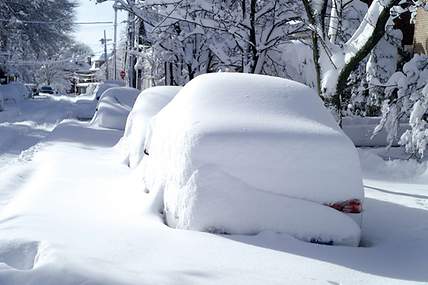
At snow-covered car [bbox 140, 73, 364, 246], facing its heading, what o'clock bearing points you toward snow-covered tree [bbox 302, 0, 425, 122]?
The snow-covered tree is roughly at 2 o'clock from the snow-covered car.

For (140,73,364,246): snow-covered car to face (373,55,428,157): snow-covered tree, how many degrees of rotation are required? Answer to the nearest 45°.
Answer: approximately 90° to its right

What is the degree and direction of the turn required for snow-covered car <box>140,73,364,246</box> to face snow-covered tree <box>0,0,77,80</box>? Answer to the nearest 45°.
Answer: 0° — it already faces it

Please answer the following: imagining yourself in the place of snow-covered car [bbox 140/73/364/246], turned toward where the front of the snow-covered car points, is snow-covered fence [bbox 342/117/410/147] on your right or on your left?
on your right

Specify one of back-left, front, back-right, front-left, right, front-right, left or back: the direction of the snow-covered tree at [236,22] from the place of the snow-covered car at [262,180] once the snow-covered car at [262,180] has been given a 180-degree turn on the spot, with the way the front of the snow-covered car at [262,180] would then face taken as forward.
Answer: back-left

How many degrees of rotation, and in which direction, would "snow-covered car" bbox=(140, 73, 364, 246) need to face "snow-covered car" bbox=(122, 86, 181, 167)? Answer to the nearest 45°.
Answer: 0° — it already faces it

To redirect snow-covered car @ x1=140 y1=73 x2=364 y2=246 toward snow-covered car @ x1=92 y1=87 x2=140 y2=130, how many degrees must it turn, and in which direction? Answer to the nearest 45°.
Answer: approximately 45° to its right

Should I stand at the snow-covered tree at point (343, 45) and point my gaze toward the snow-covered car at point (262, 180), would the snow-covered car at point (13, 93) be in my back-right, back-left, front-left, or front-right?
back-right

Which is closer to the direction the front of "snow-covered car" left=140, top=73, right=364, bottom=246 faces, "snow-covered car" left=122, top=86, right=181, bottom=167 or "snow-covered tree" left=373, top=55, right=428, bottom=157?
the snow-covered car

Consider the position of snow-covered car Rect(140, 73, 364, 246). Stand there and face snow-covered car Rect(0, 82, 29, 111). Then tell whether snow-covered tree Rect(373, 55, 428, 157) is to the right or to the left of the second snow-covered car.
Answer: right

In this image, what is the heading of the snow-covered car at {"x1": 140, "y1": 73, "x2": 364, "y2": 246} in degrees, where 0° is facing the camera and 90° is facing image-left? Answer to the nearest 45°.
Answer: approximately 135°
